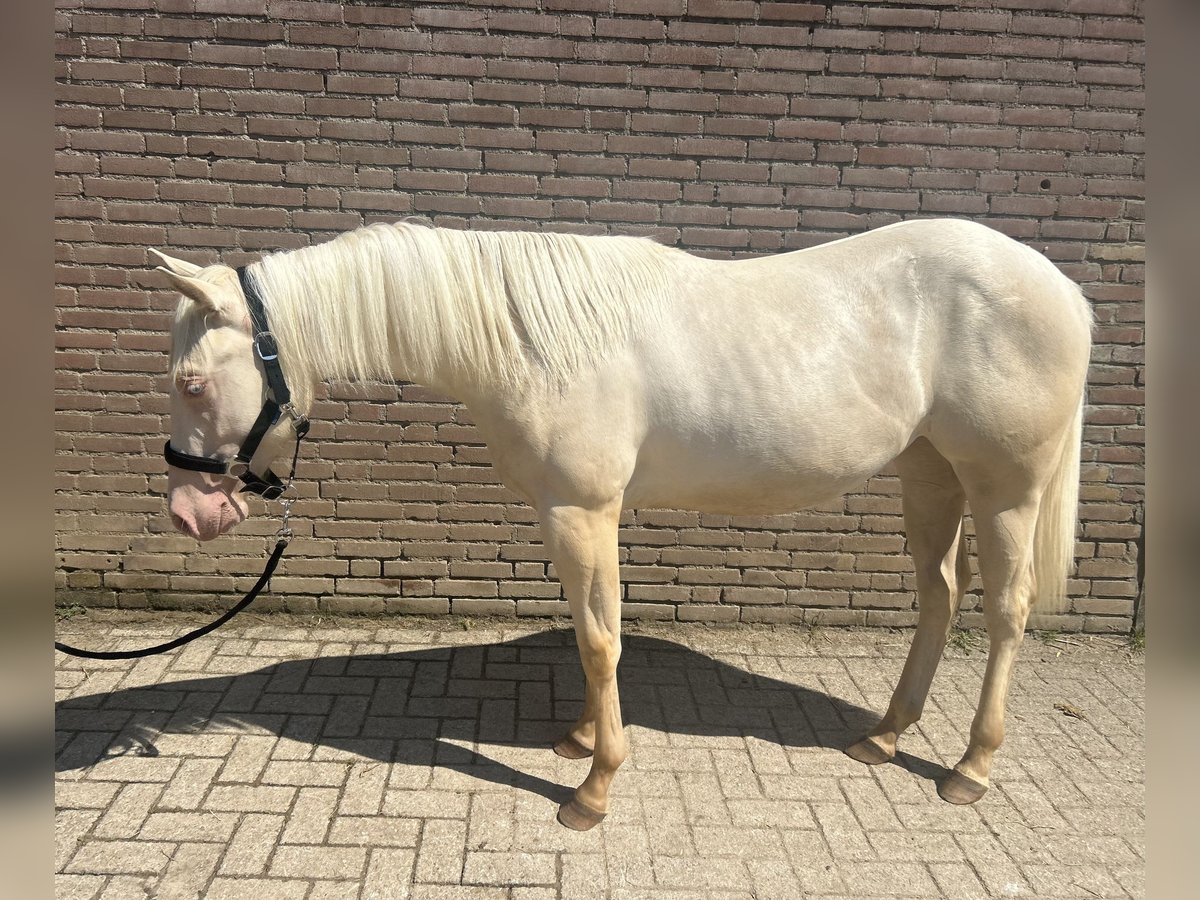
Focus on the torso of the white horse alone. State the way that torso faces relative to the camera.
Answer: to the viewer's left
